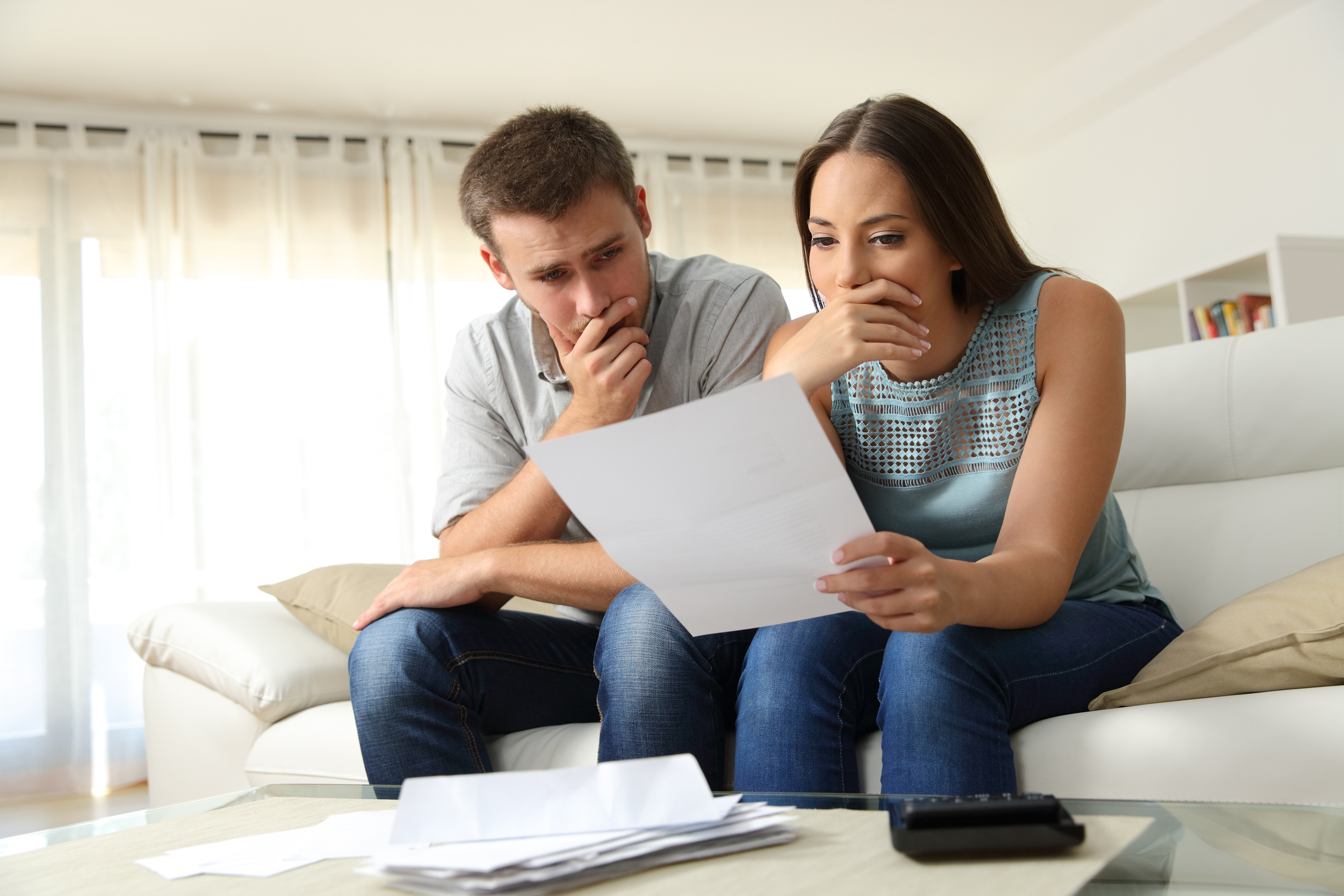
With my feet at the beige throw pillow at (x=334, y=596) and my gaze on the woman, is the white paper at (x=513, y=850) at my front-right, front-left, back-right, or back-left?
front-right

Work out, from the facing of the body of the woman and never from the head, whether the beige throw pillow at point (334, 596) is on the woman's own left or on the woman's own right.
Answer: on the woman's own right

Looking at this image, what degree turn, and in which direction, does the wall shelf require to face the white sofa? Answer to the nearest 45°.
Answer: approximately 45° to its left

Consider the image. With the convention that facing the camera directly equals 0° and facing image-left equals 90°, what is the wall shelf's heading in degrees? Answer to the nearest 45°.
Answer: approximately 45°

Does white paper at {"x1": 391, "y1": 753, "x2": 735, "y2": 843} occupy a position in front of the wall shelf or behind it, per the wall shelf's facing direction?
in front

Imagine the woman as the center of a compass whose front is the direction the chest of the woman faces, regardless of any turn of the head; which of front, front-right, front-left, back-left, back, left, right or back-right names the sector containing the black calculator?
front-left

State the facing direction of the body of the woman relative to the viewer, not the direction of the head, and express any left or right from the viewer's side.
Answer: facing the viewer and to the left of the viewer

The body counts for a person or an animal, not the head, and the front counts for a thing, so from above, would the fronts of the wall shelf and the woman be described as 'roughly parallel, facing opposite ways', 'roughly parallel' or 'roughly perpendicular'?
roughly parallel

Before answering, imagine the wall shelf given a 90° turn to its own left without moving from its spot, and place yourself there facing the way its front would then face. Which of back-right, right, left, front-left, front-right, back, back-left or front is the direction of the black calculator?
front-right

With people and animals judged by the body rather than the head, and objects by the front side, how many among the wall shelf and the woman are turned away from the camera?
0

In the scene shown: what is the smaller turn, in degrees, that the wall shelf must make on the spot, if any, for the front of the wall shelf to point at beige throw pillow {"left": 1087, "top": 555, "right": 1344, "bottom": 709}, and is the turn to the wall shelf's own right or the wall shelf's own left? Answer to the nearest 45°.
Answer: approximately 45° to the wall shelf's own left

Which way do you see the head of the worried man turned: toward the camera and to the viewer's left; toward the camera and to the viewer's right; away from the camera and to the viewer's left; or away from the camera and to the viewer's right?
toward the camera and to the viewer's right

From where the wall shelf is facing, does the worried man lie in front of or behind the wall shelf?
in front

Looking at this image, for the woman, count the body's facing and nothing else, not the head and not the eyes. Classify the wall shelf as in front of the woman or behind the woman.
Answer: behind

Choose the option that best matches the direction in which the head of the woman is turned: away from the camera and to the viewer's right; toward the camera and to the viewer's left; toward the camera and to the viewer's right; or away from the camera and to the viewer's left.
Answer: toward the camera and to the viewer's left
